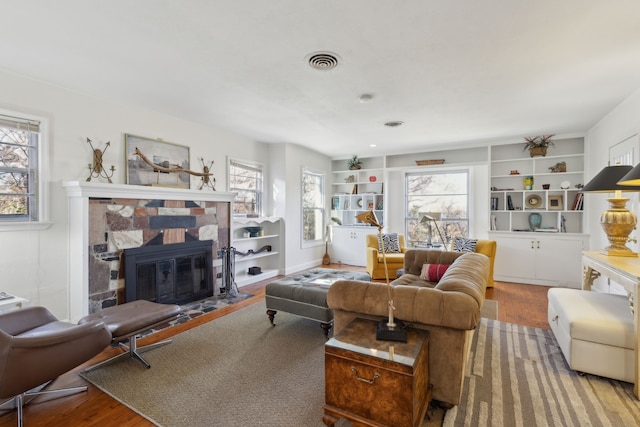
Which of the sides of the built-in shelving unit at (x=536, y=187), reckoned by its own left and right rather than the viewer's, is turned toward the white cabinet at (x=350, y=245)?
right

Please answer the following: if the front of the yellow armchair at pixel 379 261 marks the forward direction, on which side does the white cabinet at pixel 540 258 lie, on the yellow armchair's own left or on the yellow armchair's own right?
on the yellow armchair's own left

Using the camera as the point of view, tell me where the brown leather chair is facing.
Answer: facing away from the viewer and to the right of the viewer

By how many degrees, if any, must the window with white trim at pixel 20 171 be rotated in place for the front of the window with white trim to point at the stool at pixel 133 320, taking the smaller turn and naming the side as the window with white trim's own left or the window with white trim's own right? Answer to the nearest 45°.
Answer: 0° — it already faces it

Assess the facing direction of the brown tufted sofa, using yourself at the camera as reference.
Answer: facing to the left of the viewer

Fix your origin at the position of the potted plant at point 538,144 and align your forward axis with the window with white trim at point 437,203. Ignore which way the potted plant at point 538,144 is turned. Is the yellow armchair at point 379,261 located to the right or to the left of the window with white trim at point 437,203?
left

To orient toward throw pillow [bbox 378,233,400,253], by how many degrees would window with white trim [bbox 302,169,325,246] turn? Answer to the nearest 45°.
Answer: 0° — it already faces it

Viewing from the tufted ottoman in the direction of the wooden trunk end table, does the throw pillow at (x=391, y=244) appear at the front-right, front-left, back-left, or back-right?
back-left

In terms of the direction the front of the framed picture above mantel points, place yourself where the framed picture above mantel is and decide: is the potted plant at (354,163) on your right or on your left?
on your left

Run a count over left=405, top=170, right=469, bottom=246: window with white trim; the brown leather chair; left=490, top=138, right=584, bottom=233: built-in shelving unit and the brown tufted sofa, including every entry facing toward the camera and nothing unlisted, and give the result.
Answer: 2
